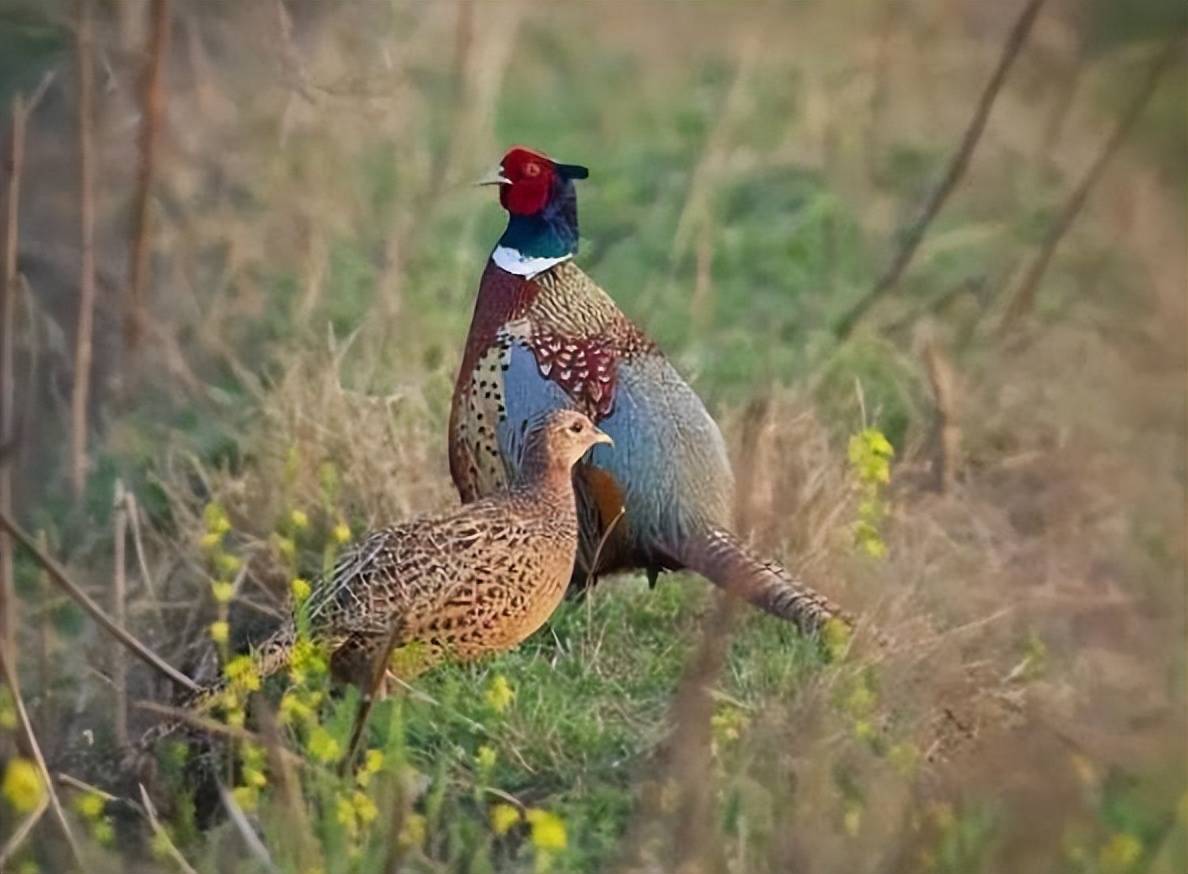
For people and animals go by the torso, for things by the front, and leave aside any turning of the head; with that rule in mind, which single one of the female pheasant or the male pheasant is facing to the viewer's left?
the male pheasant

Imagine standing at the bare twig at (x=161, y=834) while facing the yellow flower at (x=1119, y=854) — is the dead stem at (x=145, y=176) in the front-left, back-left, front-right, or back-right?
back-left

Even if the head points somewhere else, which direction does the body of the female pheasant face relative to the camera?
to the viewer's right

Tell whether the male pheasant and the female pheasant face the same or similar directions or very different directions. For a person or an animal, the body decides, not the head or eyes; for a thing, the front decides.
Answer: very different directions

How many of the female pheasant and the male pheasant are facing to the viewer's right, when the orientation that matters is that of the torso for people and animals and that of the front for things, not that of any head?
1

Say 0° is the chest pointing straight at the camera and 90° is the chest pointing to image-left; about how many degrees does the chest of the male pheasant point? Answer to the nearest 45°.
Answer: approximately 90°
